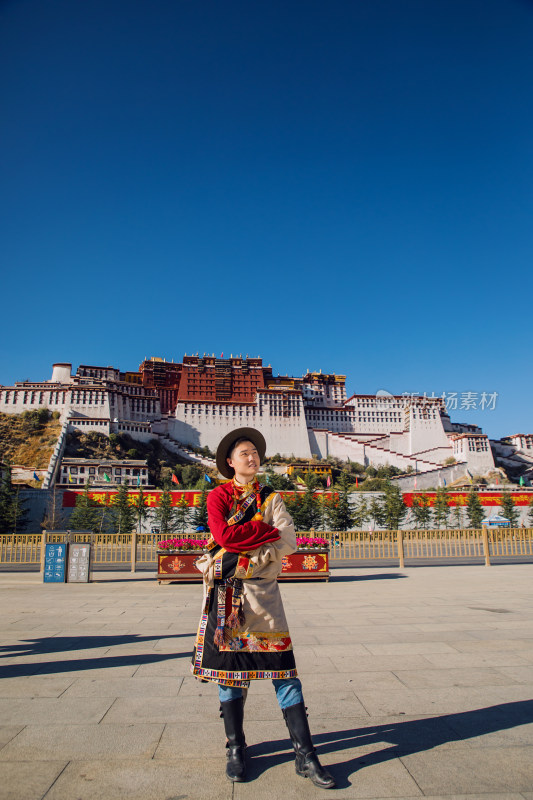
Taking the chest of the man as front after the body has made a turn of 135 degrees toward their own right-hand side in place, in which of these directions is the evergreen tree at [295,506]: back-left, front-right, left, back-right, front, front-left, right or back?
front-right

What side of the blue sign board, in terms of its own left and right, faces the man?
front

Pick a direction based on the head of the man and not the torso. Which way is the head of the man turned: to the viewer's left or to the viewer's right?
to the viewer's right

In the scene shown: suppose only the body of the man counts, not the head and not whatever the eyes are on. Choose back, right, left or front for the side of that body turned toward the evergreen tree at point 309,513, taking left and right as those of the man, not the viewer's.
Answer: back

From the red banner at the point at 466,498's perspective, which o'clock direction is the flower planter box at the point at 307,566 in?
The flower planter box is roughly at 12 o'clock from the red banner.

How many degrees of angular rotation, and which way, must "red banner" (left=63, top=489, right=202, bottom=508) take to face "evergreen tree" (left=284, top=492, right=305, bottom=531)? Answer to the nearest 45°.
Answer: approximately 45° to its left

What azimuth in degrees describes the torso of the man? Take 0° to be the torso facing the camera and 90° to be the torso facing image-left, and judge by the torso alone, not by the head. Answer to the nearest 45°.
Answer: approximately 0°

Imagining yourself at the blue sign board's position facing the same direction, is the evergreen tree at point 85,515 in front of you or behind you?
behind

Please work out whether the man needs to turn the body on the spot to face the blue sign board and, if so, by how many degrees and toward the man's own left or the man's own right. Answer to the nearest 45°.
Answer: approximately 135° to the man's own right

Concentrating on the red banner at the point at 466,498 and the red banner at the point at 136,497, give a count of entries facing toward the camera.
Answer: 2

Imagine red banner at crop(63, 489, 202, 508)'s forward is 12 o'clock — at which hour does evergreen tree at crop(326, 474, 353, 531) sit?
The evergreen tree is roughly at 10 o'clock from the red banner.

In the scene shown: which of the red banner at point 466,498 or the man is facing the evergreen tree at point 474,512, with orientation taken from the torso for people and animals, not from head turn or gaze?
the red banner
